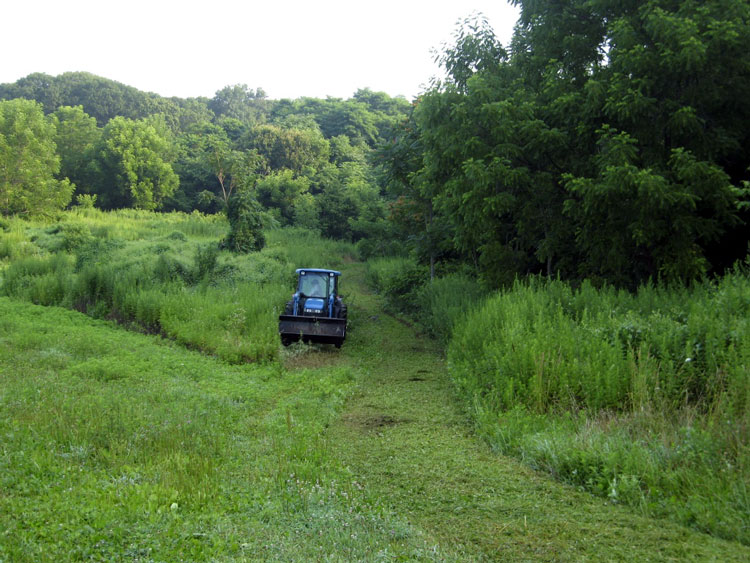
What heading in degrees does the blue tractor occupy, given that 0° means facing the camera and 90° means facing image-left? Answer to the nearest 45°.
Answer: approximately 0°

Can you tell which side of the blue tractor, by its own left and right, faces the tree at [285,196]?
back

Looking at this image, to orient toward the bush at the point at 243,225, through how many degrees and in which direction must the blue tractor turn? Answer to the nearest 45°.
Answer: approximately 180°

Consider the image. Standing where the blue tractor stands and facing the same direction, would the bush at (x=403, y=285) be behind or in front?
behind
